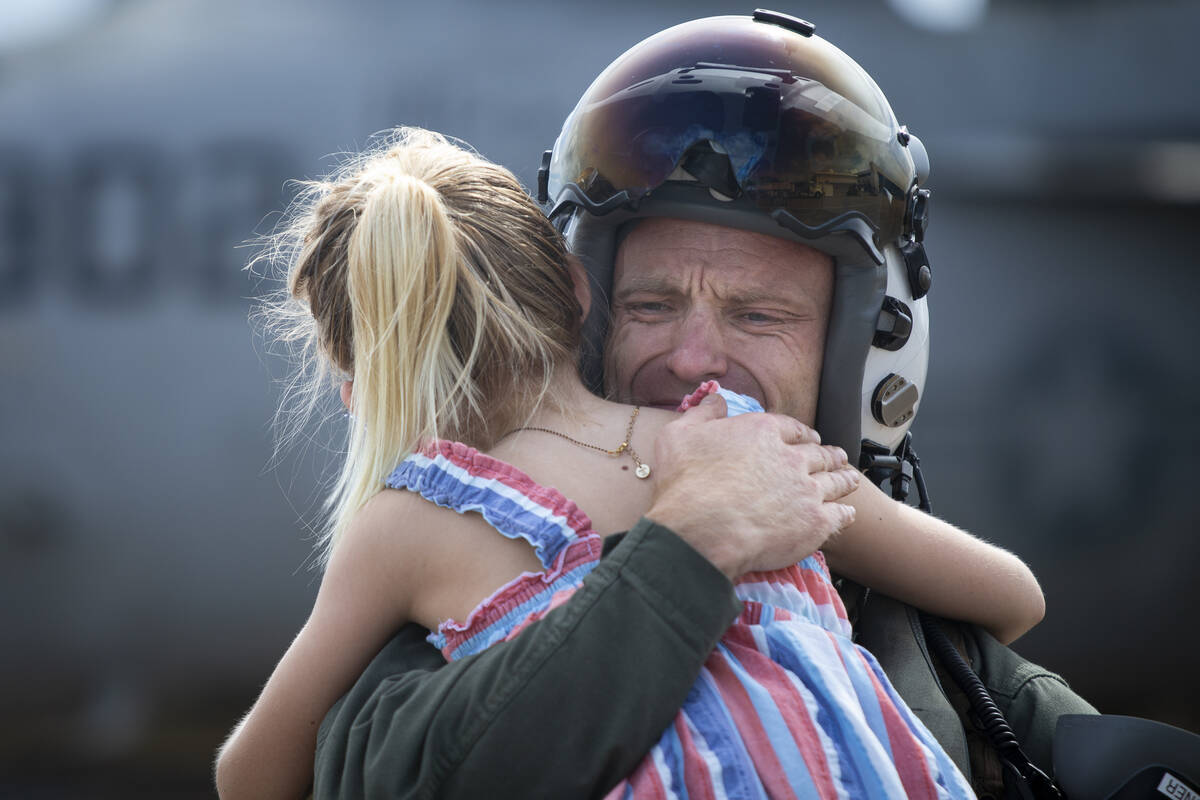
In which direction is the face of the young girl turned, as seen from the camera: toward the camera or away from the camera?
away from the camera

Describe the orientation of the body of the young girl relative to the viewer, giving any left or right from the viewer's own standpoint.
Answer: facing away from the viewer
